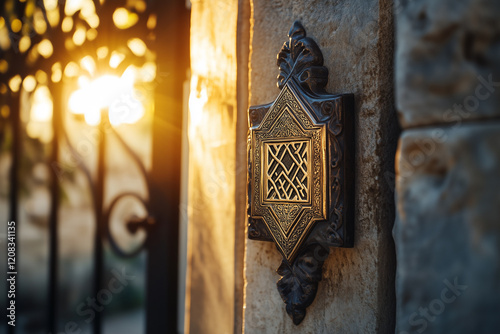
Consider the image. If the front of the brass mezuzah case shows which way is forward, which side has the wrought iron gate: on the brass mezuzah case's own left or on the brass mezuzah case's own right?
on the brass mezuzah case's own right

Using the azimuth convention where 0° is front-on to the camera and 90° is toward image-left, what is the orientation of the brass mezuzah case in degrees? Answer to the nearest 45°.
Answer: approximately 45°
